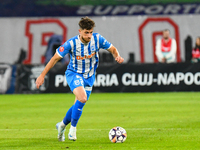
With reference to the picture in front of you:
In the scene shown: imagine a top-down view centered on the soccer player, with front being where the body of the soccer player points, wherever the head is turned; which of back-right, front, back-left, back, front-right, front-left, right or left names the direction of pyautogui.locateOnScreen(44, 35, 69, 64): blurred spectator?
back-left

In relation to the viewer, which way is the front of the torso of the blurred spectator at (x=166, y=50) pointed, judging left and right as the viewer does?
facing the viewer

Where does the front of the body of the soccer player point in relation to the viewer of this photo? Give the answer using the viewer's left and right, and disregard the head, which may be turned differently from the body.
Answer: facing the viewer and to the right of the viewer

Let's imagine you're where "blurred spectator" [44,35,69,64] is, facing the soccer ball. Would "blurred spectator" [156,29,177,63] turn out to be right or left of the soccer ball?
left

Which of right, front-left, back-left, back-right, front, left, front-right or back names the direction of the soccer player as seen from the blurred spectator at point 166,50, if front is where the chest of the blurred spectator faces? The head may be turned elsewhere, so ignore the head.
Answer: front

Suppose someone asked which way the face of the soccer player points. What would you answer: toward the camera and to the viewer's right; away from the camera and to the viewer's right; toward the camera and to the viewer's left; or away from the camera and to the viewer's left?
toward the camera and to the viewer's right

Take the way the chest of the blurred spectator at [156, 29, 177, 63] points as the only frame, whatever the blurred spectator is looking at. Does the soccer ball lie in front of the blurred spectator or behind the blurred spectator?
in front

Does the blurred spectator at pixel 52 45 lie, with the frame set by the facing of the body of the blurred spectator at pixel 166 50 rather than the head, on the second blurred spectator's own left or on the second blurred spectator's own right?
on the second blurred spectator's own right

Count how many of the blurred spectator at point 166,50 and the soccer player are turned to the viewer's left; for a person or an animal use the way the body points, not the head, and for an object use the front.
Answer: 0
